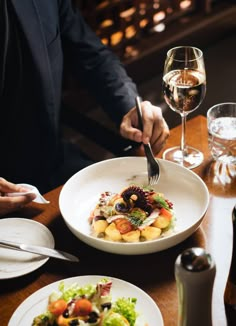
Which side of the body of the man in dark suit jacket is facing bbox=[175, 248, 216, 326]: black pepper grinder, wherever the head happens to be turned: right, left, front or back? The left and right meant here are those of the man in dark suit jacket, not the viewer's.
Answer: front

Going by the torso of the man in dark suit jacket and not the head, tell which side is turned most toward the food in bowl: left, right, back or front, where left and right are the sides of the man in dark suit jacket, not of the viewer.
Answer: front

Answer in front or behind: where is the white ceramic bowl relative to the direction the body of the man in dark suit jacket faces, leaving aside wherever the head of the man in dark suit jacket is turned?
in front

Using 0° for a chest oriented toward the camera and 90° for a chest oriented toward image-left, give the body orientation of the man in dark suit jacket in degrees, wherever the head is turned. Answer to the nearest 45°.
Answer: approximately 0°

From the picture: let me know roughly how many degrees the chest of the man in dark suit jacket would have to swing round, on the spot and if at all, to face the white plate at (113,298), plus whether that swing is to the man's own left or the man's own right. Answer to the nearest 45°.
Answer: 0° — they already face it

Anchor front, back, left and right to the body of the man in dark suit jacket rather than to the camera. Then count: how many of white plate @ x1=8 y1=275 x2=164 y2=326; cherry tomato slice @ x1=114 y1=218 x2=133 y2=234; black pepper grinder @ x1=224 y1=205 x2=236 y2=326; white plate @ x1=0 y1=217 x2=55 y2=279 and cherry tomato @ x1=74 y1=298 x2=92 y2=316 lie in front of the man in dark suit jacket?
5

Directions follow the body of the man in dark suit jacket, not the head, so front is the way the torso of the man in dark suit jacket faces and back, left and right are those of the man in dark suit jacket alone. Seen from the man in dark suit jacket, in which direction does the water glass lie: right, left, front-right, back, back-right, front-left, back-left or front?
front-left

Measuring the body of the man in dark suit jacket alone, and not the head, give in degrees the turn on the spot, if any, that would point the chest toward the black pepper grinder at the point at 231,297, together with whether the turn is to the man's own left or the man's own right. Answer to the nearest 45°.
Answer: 0° — they already face it

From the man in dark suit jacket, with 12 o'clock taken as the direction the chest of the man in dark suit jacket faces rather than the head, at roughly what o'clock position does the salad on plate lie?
The salad on plate is roughly at 12 o'clock from the man in dark suit jacket.

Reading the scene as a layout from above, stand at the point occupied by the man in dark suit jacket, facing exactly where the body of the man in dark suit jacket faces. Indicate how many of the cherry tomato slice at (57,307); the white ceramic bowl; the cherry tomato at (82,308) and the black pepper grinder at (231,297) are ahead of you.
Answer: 4
